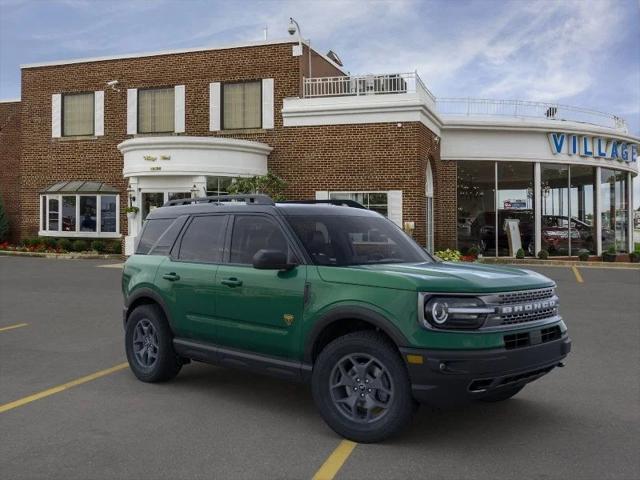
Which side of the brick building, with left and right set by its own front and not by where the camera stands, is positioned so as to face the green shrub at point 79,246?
right

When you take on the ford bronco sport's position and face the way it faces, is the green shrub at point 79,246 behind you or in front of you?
behind

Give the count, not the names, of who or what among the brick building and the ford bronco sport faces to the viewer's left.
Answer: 0

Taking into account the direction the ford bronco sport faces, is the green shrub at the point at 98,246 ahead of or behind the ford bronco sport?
behind

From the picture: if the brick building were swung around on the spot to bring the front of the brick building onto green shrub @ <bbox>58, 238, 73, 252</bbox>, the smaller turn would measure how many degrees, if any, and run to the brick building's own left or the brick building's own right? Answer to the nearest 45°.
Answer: approximately 90° to the brick building's own right

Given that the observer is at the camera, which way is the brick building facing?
facing the viewer

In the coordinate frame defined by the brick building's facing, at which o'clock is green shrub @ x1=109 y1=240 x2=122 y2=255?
The green shrub is roughly at 3 o'clock from the brick building.

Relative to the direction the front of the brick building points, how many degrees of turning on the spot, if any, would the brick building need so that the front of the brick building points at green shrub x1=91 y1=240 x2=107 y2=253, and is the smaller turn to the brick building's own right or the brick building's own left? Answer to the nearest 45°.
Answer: approximately 90° to the brick building's own right
